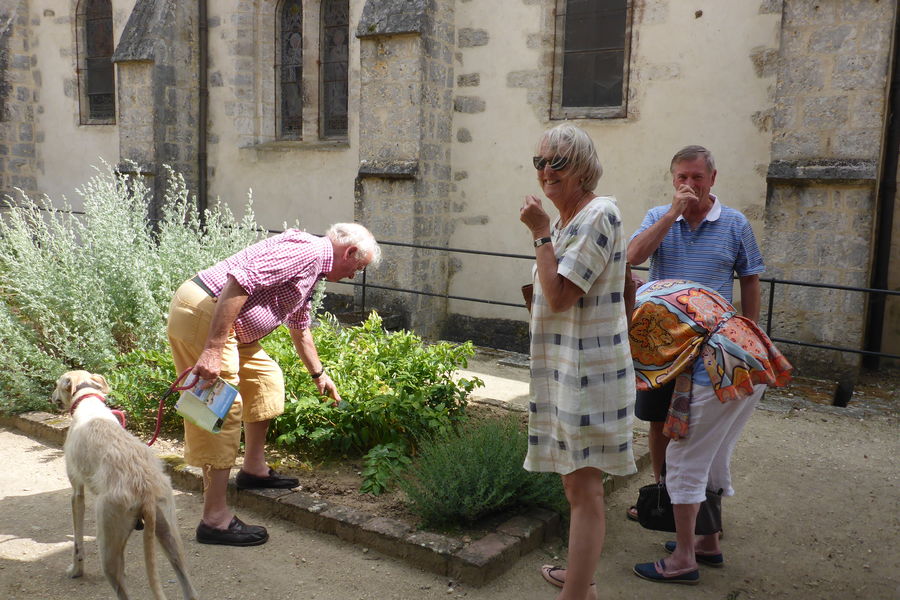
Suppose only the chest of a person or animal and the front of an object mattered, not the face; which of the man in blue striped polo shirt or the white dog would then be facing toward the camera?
the man in blue striped polo shirt

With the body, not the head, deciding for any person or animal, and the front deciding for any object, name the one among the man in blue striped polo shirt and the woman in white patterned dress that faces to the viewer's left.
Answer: the woman in white patterned dress

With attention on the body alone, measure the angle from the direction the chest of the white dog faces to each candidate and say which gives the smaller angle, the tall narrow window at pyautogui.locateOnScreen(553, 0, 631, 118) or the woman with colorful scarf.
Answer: the tall narrow window

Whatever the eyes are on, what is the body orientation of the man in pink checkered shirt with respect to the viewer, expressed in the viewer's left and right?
facing to the right of the viewer

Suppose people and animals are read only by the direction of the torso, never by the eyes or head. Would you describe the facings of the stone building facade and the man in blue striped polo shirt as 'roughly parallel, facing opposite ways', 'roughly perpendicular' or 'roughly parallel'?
roughly parallel

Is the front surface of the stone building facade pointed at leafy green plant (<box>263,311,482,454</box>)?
yes

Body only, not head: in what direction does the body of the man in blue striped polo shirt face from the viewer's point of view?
toward the camera

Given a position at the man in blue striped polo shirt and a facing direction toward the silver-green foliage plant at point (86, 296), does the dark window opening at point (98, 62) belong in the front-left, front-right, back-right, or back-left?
front-right

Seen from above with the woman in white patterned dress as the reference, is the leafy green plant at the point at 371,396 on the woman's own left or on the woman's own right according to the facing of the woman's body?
on the woman's own right

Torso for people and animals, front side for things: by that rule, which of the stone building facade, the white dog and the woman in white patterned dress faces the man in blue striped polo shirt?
the stone building facade

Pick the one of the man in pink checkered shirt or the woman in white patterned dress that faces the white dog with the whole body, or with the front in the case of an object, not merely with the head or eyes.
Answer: the woman in white patterned dress

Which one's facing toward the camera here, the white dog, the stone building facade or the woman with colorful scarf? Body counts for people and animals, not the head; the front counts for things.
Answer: the stone building facade

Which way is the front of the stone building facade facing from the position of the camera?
facing the viewer
